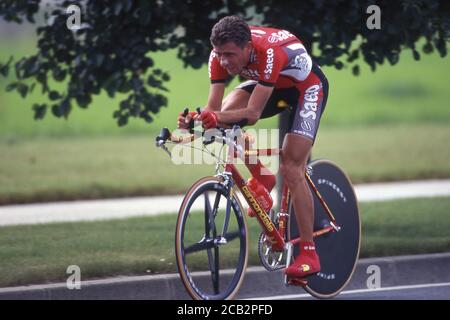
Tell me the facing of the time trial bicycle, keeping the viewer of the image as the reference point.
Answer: facing the viewer and to the left of the viewer

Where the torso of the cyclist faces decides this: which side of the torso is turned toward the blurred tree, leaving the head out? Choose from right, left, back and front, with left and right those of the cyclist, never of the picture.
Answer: right
